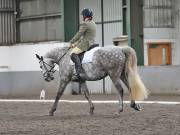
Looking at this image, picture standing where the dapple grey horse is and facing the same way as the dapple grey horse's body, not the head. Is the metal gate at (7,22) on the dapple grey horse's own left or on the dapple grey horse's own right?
on the dapple grey horse's own right

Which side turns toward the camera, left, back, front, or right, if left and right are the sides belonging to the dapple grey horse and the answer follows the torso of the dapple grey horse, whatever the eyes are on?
left
